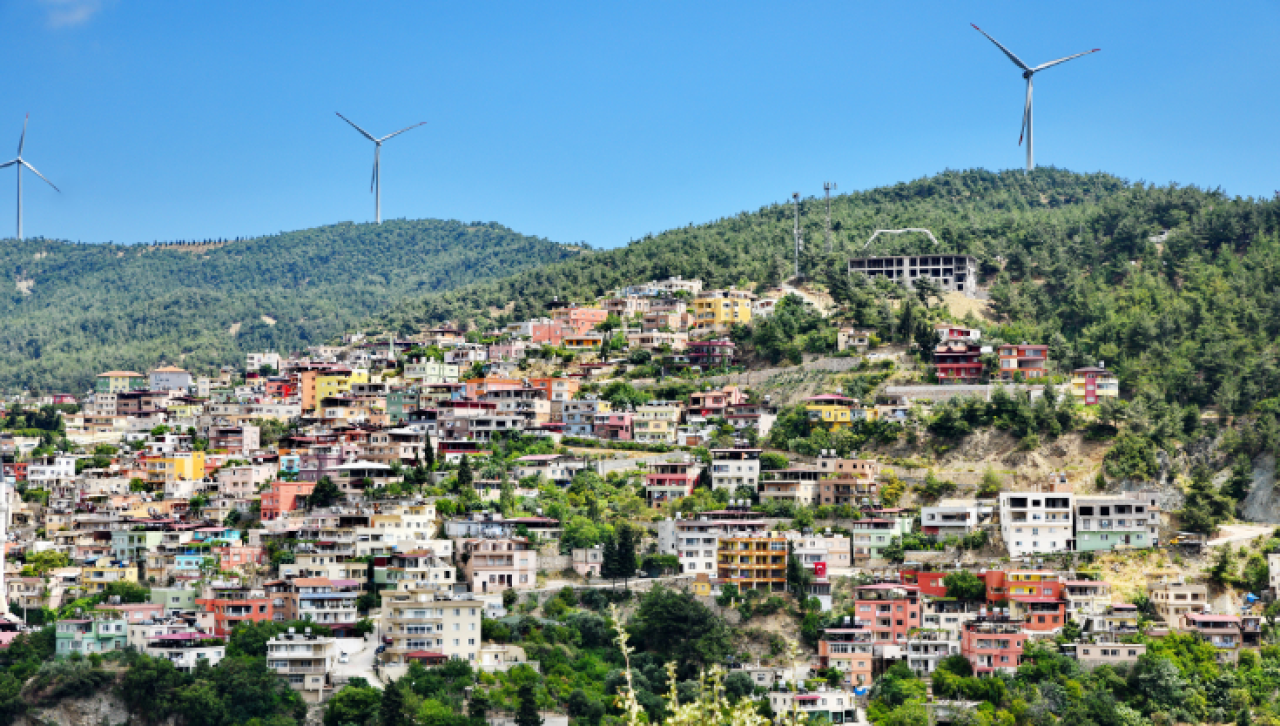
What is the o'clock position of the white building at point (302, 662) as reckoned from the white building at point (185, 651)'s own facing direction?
the white building at point (302, 662) is roughly at 10 o'clock from the white building at point (185, 651).

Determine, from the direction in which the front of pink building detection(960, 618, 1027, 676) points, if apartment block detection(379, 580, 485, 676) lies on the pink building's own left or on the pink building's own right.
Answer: on the pink building's own right

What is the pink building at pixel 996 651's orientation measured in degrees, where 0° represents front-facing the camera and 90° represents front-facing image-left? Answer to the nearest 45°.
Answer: approximately 0°

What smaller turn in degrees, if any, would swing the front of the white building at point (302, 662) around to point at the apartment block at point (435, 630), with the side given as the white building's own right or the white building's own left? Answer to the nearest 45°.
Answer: approximately 90° to the white building's own left

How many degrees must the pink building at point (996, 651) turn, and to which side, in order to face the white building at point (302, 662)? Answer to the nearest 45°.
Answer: approximately 90° to its right

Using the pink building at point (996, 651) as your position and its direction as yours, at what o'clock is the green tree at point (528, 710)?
The green tree is roughly at 2 o'clock from the pink building.

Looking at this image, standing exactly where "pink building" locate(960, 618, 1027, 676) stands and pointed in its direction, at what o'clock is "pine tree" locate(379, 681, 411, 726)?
The pine tree is roughly at 2 o'clock from the pink building.

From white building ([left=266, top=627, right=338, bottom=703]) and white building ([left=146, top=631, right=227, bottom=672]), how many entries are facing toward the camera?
2
